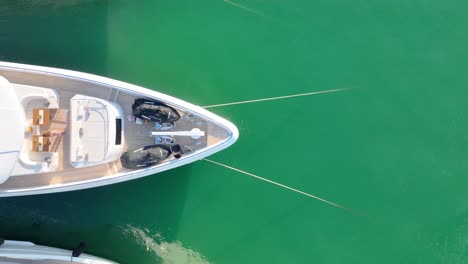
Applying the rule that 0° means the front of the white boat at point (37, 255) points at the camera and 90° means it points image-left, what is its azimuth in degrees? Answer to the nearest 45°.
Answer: approximately 270°

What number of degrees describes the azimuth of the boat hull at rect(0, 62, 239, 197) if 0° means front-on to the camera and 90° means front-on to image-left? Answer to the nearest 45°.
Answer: approximately 270°

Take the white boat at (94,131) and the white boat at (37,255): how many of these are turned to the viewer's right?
2

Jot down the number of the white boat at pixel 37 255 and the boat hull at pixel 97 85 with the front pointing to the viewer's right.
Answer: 2
